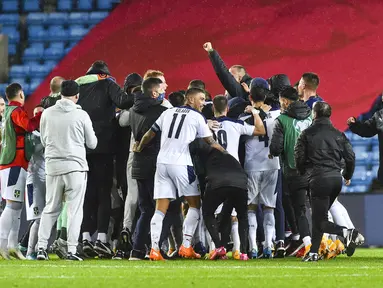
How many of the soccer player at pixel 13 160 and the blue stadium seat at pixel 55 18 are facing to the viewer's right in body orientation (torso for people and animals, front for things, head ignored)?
1

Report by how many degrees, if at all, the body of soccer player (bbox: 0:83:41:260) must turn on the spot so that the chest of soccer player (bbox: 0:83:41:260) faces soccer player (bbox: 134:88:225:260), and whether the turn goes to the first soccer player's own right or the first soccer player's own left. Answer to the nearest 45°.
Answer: approximately 45° to the first soccer player's own right

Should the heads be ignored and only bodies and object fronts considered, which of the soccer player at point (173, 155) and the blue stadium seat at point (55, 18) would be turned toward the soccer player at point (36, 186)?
the blue stadium seat

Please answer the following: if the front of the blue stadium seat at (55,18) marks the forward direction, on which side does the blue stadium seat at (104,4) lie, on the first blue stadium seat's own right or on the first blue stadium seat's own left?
on the first blue stadium seat's own left

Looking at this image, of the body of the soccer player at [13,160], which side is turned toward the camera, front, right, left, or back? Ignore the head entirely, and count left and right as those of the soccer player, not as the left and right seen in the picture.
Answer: right

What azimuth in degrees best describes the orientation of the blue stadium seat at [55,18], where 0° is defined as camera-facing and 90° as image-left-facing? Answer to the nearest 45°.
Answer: approximately 0°

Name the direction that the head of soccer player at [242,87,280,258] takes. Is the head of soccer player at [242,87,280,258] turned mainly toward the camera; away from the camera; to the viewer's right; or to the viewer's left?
away from the camera

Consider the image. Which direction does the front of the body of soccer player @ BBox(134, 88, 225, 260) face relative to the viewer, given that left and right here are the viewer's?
facing away from the viewer and to the right of the viewer

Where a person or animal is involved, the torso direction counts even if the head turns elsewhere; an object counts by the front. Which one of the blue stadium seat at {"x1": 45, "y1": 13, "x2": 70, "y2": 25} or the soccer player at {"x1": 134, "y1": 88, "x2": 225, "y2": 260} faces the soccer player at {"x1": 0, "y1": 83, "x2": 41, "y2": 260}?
the blue stadium seat

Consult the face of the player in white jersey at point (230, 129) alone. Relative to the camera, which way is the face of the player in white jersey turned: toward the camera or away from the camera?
away from the camera

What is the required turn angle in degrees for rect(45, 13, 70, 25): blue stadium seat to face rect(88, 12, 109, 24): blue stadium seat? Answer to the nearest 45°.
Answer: approximately 45° to its left
